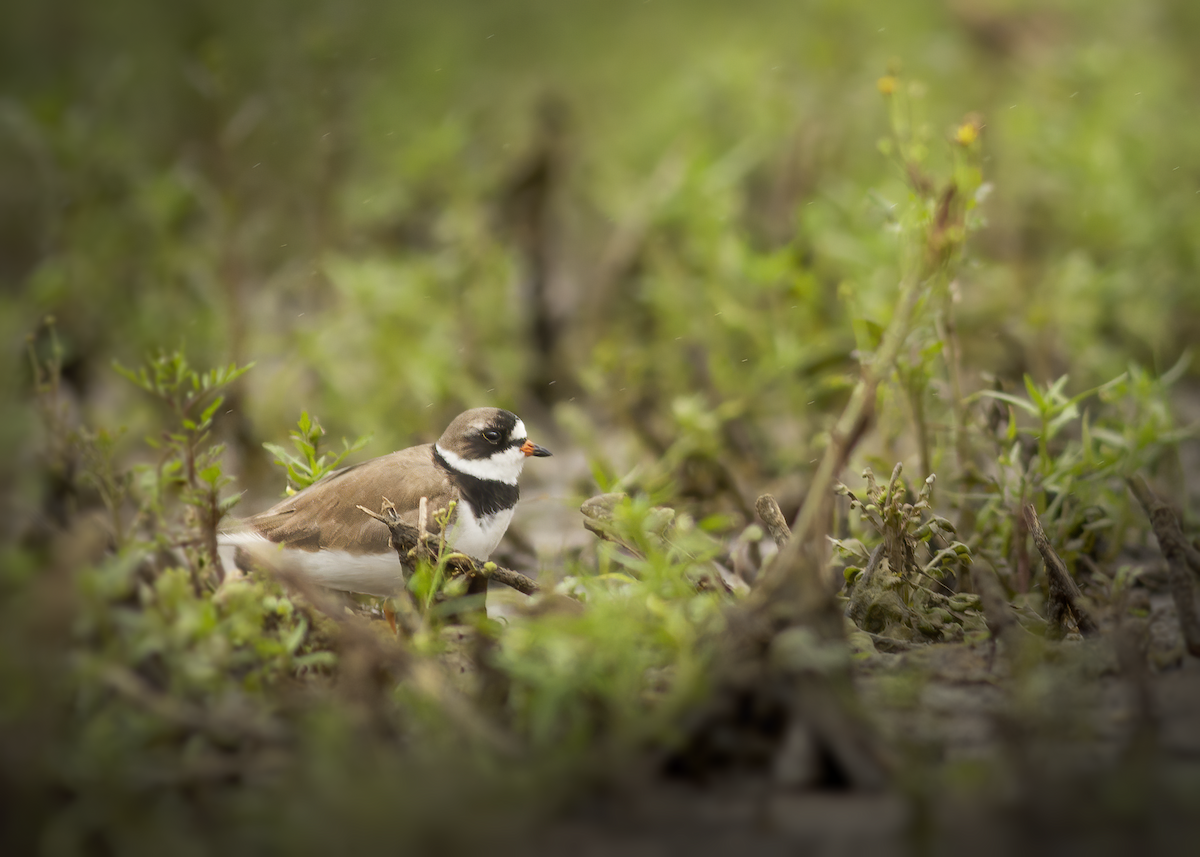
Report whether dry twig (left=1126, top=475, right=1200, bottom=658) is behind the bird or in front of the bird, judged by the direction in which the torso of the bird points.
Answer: in front

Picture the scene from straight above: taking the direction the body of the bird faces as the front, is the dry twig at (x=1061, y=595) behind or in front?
in front

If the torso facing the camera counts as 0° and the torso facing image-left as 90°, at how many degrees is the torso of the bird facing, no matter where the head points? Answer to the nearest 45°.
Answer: approximately 270°
